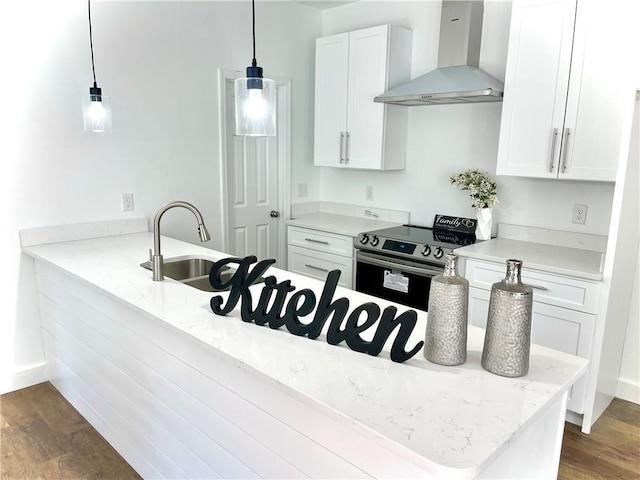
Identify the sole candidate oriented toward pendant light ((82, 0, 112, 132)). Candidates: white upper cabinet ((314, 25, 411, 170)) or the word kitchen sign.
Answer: the white upper cabinet

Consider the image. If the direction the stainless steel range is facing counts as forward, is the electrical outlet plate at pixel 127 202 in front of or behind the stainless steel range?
in front

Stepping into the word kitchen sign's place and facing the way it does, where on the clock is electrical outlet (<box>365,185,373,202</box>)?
The electrical outlet is roughly at 5 o'clock from the word kitchen sign.

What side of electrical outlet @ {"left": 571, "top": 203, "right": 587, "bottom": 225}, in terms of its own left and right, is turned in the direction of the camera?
front

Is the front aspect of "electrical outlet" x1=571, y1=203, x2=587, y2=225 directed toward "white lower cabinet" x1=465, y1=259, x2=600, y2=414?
yes

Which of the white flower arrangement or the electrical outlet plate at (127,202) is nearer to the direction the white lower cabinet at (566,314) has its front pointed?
the electrical outlet plate

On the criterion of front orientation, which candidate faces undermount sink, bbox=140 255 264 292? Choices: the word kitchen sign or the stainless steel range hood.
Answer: the stainless steel range hood

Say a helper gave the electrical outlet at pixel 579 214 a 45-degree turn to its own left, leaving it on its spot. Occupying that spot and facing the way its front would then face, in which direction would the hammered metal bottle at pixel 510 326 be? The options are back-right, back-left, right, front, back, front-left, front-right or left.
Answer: front-right

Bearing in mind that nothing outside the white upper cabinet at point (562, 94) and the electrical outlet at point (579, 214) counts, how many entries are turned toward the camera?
2

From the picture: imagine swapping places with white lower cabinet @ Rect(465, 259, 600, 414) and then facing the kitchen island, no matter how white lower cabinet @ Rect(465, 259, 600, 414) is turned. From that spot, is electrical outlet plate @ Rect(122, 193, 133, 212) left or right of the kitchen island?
right
